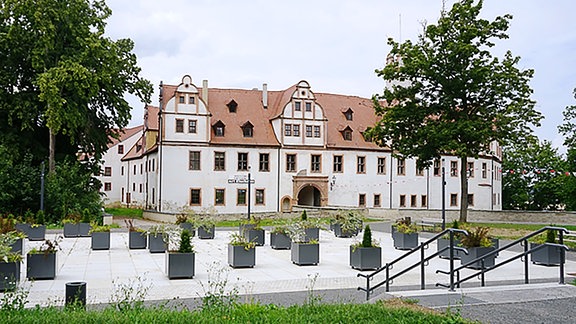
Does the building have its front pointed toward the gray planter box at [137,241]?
yes

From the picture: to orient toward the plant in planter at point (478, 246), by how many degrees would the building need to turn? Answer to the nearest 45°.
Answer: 0° — it already faces it

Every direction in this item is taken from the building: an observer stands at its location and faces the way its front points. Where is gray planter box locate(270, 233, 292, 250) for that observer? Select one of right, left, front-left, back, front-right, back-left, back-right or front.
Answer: front

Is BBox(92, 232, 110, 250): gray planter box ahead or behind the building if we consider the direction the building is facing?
ahead

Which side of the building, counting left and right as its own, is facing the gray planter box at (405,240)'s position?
front

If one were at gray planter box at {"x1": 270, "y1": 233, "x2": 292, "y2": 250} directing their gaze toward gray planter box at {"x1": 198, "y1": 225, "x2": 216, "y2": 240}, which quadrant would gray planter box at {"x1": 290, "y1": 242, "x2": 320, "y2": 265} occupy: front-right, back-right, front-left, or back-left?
back-left

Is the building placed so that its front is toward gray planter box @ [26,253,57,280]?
yes

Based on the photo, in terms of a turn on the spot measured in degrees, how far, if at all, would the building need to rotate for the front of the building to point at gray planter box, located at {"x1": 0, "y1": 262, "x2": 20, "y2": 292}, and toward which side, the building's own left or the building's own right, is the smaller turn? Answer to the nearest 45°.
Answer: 0° — it already faces it

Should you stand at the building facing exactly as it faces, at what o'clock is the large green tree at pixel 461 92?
The large green tree is roughly at 11 o'clock from the building.

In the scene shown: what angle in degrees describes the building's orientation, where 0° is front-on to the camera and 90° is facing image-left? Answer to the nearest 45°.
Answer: approximately 0°

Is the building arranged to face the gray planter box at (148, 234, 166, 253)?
yes
